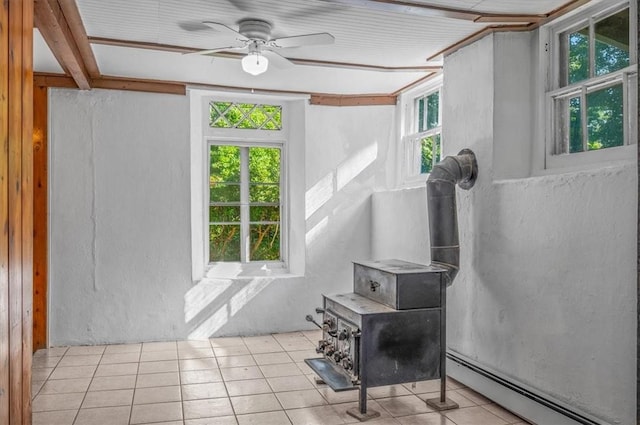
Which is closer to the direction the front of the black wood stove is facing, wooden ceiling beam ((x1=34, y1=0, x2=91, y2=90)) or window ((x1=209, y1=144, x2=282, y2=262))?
the wooden ceiling beam

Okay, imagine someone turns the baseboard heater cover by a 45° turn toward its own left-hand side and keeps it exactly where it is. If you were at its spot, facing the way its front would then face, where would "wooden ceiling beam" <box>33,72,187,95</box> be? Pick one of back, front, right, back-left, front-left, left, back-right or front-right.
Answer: right

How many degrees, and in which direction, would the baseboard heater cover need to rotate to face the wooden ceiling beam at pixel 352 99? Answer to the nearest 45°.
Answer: approximately 90° to its right

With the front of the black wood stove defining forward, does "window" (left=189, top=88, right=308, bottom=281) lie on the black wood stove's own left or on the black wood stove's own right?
on the black wood stove's own right

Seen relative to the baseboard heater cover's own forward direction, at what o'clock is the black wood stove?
The black wood stove is roughly at 1 o'clock from the baseboard heater cover.

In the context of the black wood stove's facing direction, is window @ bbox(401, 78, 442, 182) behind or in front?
behind

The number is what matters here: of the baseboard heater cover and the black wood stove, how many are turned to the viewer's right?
0

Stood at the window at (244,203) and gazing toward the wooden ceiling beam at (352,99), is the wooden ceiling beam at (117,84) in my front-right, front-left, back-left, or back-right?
back-right

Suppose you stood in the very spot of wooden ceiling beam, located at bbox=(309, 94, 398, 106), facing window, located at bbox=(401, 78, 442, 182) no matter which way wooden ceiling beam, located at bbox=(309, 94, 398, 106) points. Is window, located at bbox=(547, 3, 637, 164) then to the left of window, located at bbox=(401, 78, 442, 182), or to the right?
right

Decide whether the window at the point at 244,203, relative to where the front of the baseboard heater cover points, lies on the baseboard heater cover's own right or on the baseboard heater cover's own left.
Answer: on the baseboard heater cover's own right

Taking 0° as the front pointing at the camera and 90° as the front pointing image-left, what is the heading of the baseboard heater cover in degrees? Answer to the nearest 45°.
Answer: approximately 45°

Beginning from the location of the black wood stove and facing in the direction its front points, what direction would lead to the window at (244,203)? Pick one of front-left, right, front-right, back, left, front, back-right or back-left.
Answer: right

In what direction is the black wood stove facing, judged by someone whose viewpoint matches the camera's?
facing the viewer and to the left of the viewer
